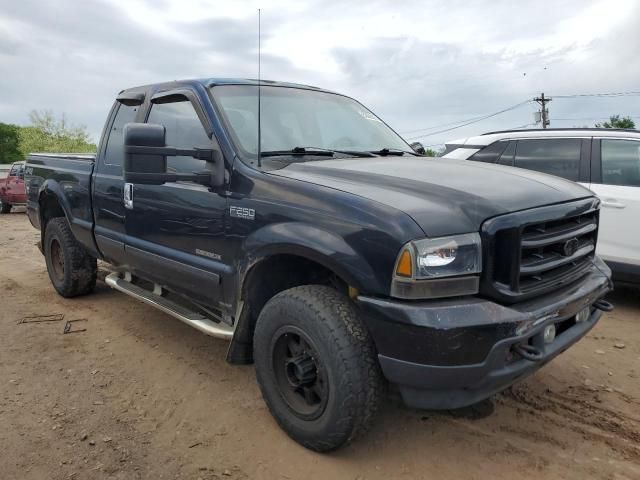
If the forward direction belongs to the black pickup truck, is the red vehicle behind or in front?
behind

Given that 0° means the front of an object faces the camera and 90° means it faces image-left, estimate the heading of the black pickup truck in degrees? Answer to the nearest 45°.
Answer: approximately 315°

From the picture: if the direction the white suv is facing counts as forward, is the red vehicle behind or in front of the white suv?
behind

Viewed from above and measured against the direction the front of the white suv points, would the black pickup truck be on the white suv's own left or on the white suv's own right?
on the white suv's own right

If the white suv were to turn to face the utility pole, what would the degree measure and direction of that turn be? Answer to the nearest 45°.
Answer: approximately 90° to its left

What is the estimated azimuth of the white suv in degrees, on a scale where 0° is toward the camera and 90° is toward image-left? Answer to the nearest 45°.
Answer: approximately 270°
